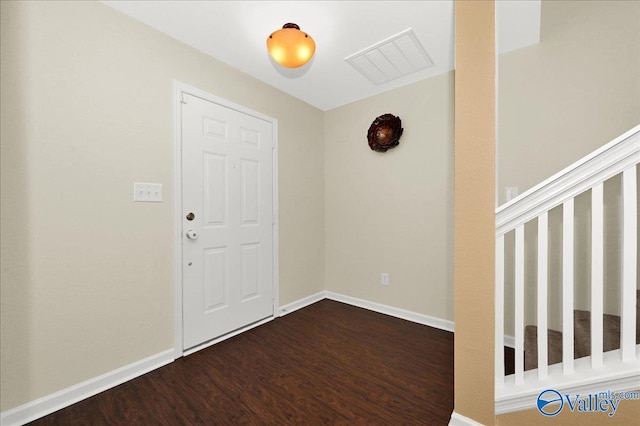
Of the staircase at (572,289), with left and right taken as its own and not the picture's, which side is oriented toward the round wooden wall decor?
front

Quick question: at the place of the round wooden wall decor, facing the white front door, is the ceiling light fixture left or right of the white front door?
left

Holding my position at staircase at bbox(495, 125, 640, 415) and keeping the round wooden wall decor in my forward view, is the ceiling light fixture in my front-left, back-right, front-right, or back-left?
front-left

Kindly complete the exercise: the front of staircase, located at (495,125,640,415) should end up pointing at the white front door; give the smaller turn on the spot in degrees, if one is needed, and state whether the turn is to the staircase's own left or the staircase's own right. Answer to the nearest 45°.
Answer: approximately 45° to the staircase's own left

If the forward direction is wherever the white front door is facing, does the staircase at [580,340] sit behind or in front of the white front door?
in front

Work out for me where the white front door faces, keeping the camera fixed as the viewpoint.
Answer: facing the viewer and to the right of the viewer

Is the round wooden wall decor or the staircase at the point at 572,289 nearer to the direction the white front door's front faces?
the staircase

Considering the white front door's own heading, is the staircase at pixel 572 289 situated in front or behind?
in front

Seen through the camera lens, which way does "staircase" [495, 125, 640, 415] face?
facing away from the viewer and to the left of the viewer
